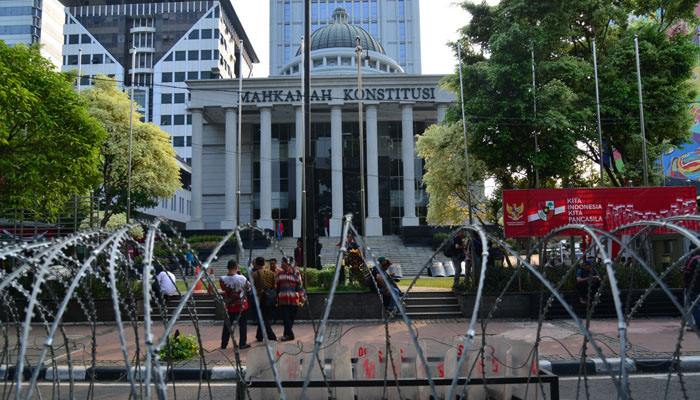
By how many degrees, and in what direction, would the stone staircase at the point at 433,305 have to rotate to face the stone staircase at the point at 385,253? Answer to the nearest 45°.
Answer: approximately 180°

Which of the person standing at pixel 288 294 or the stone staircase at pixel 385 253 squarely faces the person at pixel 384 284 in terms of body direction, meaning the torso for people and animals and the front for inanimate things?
the stone staircase

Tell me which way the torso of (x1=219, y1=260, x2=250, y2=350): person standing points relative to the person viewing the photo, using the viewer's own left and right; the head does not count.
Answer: facing away from the viewer

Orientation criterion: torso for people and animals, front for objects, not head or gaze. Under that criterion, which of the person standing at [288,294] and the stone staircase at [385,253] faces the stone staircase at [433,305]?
the stone staircase at [385,253]

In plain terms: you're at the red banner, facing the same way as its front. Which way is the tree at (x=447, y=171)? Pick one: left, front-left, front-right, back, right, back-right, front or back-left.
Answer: back-right

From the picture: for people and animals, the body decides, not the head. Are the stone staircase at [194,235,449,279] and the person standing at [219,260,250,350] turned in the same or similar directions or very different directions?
very different directions

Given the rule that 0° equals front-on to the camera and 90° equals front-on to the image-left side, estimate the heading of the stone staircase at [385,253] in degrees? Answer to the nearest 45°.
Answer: approximately 0°
